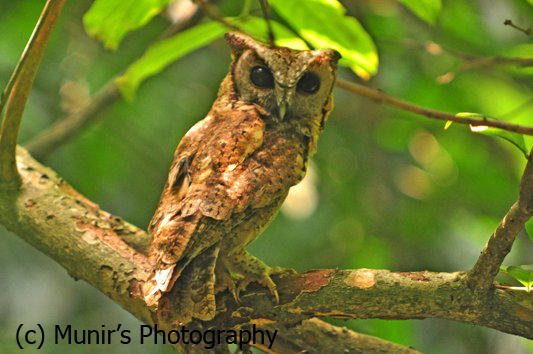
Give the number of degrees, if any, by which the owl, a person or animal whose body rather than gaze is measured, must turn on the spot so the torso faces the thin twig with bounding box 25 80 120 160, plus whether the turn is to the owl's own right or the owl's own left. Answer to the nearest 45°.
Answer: approximately 180°

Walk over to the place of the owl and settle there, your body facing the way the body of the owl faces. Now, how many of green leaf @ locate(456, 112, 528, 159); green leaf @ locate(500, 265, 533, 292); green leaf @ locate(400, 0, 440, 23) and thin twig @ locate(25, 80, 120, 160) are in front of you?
3

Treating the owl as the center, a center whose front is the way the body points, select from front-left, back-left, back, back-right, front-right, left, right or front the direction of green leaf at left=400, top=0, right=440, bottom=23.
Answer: front

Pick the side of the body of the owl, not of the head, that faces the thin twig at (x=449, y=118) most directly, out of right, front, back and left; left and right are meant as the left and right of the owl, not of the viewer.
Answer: front

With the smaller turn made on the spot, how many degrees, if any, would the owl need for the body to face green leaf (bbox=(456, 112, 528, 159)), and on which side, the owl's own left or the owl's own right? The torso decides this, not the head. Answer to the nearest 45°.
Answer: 0° — it already faces it
